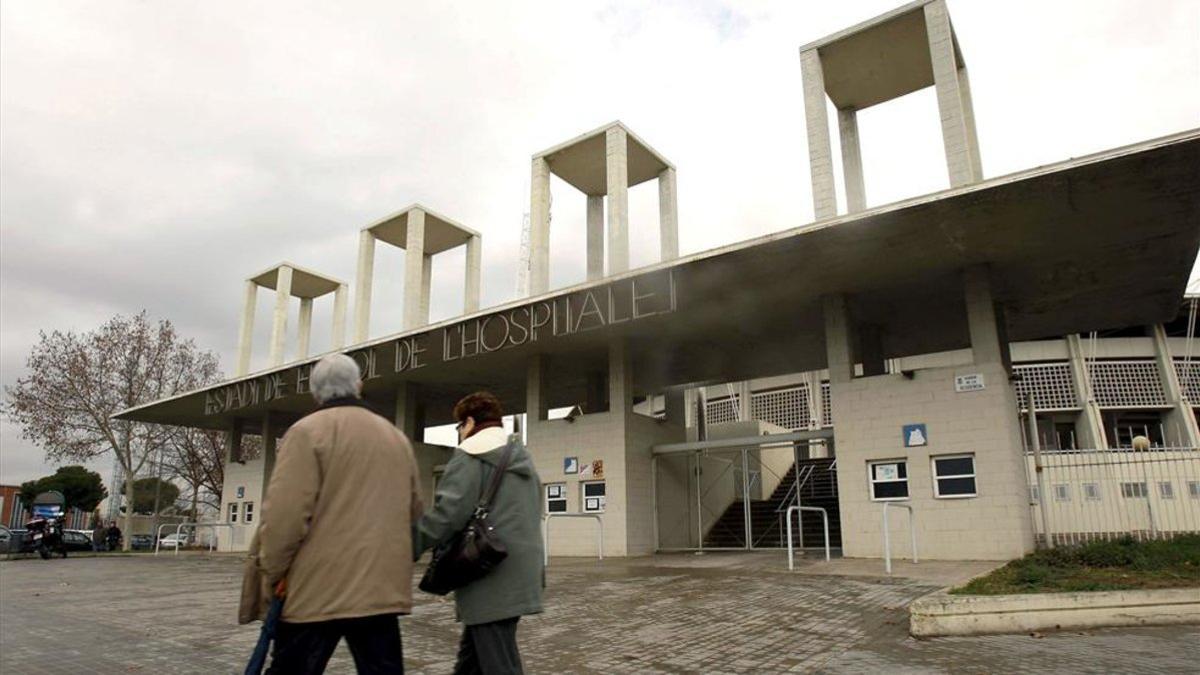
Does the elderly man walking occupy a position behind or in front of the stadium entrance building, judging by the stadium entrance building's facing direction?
in front

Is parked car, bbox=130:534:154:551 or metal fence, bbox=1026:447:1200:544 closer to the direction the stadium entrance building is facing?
the parked car

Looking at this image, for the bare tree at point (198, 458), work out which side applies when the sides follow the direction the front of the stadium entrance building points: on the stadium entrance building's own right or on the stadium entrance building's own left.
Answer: on the stadium entrance building's own right

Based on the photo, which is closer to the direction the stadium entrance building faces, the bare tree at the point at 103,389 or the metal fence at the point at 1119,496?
the bare tree

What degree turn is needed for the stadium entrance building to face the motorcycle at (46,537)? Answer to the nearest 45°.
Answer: approximately 45° to its right

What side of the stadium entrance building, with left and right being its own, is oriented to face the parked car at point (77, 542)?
right

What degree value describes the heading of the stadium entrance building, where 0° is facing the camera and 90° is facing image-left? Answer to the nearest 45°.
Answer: approximately 45°

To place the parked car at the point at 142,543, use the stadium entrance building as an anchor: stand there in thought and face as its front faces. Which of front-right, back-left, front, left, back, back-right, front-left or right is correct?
right
